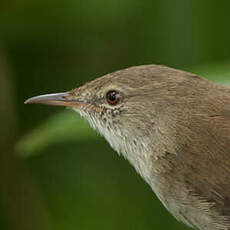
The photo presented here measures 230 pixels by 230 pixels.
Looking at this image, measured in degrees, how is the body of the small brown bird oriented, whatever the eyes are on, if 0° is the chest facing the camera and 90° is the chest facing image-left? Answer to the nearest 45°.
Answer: approximately 90°
